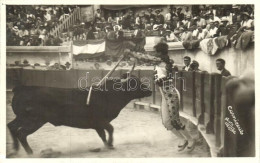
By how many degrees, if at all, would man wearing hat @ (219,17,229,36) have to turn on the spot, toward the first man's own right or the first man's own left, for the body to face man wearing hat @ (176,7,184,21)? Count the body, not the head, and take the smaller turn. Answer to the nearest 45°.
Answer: approximately 45° to the first man's own right

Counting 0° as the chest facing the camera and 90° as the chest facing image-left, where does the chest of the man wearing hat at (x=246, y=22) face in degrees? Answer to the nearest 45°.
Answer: approximately 45°

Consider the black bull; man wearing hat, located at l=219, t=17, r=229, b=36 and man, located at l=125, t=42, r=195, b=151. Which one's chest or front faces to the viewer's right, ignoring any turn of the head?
the black bull

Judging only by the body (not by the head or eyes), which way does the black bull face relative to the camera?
to the viewer's right

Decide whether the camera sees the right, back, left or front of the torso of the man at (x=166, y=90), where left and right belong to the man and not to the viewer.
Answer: left

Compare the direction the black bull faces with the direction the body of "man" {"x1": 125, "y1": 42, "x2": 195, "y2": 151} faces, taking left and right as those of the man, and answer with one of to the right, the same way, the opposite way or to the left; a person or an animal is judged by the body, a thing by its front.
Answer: the opposite way

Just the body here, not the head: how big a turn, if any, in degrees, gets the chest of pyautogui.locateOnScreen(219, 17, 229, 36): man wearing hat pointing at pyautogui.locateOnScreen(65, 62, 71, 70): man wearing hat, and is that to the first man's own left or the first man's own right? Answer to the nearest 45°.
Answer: approximately 45° to the first man's own right

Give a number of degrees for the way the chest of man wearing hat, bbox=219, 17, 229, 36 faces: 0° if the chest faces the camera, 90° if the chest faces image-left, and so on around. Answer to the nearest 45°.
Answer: approximately 45°
